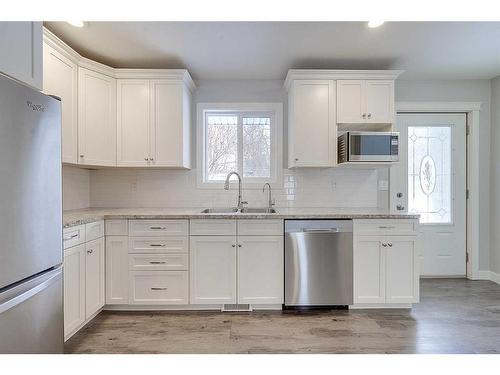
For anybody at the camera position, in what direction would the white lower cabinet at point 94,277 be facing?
facing the viewer and to the right of the viewer

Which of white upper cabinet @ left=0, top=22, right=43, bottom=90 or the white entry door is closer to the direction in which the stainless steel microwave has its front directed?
the white upper cabinet

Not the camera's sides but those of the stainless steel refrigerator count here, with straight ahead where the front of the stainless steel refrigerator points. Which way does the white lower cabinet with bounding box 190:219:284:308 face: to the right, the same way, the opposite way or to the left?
to the right

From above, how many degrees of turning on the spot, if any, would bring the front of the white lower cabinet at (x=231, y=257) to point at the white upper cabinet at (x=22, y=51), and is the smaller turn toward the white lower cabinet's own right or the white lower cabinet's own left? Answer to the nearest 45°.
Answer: approximately 45° to the white lower cabinet's own right

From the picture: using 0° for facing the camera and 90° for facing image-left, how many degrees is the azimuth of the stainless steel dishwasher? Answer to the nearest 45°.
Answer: approximately 0°

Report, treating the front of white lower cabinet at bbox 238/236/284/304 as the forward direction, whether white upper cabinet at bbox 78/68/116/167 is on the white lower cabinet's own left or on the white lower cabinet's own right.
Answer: on the white lower cabinet's own right

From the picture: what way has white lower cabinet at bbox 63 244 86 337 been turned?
to the viewer's right

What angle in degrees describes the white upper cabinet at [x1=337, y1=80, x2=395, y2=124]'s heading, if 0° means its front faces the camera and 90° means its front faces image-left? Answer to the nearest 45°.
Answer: approximately 0°
